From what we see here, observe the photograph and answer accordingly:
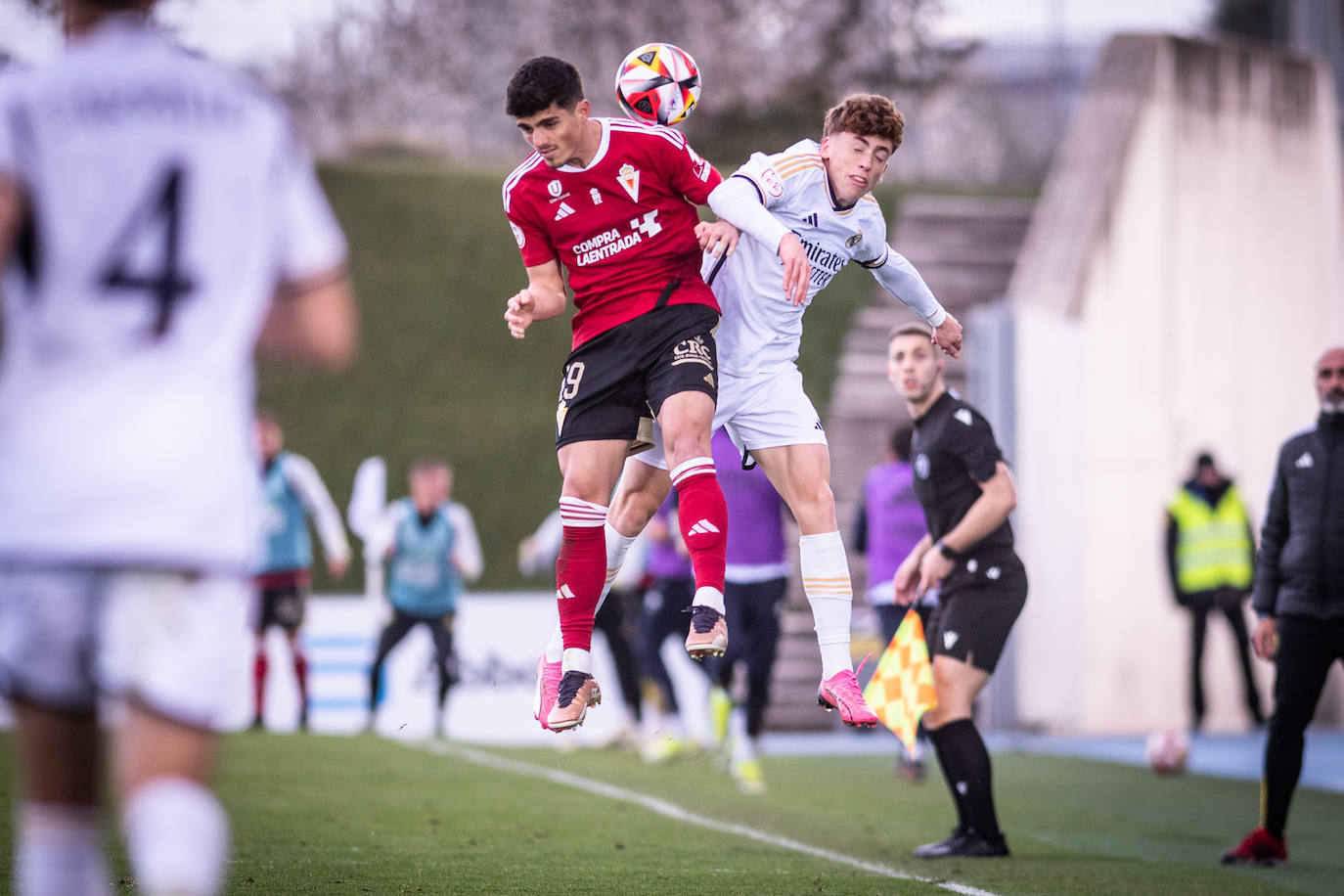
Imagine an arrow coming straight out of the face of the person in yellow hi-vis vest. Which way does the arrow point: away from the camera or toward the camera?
toward the camera

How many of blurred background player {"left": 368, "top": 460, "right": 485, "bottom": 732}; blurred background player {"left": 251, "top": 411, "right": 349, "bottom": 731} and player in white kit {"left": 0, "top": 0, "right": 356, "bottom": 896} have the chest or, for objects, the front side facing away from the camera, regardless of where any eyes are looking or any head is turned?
1

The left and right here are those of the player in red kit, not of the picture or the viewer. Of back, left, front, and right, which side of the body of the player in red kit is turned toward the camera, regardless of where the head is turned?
front

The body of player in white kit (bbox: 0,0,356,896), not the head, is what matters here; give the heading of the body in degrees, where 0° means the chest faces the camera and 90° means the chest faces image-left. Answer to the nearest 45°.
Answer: approximately 180°

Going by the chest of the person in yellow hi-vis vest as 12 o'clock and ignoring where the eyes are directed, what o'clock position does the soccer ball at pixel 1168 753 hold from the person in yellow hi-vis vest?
The soccer ball is roughly at 12 o'clock from the person in yellow hi-vis vest.

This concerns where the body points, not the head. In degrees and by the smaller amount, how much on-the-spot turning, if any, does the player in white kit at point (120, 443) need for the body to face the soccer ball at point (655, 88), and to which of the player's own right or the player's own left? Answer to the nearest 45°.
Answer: approximately 45° to the player's own right

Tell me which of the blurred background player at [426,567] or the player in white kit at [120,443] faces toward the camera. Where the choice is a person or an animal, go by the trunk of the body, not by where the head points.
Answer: the blurred background player

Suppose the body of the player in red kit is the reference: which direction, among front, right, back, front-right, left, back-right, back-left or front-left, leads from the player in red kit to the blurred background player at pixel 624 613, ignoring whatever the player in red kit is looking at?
back

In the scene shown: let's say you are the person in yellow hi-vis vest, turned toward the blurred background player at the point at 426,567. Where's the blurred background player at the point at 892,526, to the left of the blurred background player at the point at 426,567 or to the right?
left

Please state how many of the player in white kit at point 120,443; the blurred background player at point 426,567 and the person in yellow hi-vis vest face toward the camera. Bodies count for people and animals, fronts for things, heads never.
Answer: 2

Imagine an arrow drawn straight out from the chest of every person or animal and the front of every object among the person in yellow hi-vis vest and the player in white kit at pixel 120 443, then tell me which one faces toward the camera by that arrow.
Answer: the person in yellow hi-vis vest

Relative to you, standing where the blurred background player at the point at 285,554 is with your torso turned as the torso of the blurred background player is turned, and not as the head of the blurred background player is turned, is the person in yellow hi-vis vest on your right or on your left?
on your left

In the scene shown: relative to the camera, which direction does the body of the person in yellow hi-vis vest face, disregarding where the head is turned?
toward the camera
